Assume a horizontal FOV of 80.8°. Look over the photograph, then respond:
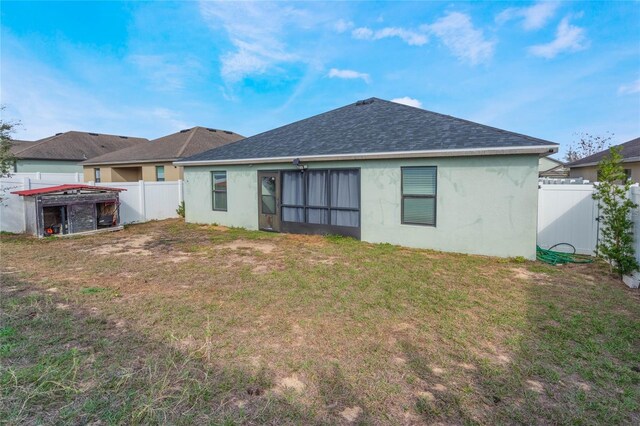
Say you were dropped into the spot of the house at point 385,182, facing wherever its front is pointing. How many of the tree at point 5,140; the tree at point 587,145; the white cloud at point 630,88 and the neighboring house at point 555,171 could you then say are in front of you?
3

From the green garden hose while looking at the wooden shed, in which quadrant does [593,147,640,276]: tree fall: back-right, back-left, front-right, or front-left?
back-left

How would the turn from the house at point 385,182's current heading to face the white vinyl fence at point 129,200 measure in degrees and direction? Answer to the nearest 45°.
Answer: approximately 135° to its left

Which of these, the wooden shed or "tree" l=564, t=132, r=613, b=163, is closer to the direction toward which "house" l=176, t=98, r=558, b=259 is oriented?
the tree

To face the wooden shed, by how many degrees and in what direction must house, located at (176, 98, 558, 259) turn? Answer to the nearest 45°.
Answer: approximately 135° to its left

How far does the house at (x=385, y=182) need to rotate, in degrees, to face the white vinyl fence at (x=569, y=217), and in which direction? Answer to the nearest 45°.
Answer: approximately 45° to its right

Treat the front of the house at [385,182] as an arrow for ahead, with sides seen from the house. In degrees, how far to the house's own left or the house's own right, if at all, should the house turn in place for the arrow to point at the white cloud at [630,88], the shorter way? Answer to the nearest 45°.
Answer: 0° — it already faces it

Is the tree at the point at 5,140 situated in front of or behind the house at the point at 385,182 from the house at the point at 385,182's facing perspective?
behind

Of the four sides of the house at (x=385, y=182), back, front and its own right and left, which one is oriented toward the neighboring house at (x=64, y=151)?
left

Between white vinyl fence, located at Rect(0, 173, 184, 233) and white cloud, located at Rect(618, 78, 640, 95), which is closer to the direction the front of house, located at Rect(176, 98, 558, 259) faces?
the white cloud

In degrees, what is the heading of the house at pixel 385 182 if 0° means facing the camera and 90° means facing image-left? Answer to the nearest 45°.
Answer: approximately 225°
